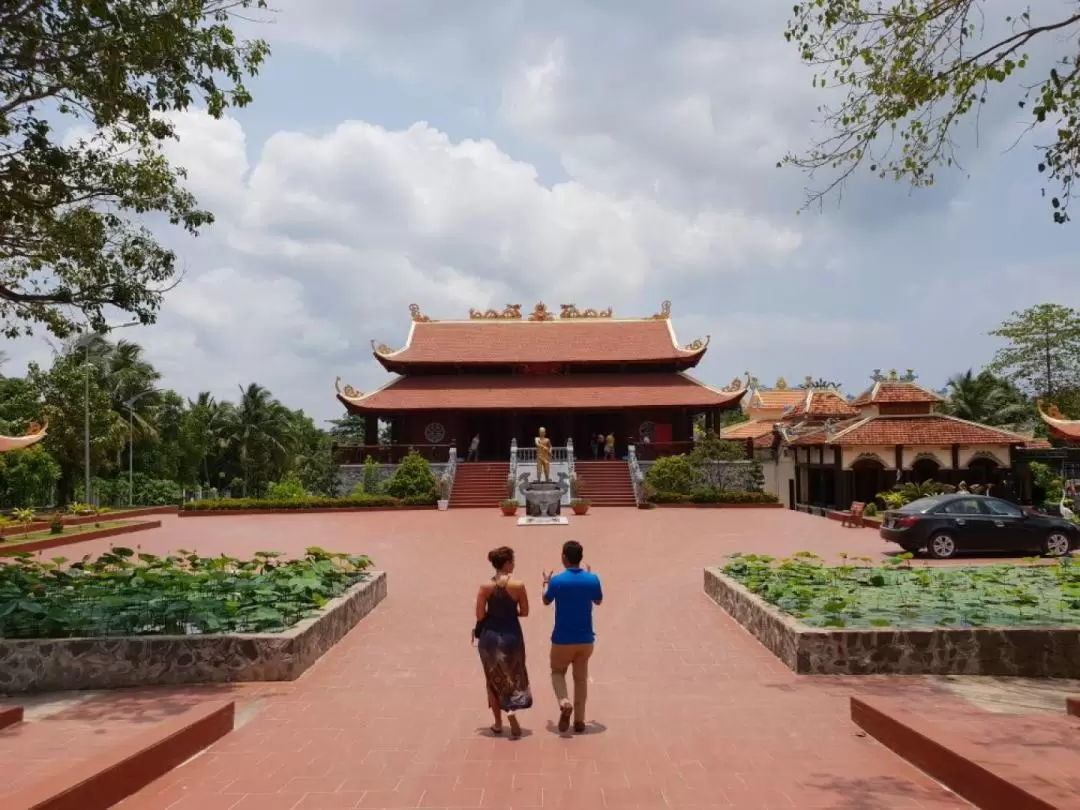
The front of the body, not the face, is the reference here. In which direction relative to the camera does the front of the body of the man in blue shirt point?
away from the camera

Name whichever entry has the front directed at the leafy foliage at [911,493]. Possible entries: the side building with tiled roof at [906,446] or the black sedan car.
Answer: the side building with tiled roof

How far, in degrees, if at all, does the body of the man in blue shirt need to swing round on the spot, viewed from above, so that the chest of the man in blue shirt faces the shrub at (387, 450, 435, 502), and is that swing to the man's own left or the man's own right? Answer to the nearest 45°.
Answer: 0° — they already face it

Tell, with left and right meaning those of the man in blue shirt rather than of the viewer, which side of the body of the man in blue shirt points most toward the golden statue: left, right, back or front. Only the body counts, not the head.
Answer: front

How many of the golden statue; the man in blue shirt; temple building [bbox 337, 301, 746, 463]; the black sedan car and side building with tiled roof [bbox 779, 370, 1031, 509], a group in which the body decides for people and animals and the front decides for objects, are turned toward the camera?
3

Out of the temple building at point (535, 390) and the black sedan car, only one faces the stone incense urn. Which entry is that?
the temple building

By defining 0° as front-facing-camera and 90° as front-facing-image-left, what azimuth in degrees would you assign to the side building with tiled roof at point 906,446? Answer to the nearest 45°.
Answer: approximately 0°

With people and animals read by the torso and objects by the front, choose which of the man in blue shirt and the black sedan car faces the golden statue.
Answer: the man in blue shirt

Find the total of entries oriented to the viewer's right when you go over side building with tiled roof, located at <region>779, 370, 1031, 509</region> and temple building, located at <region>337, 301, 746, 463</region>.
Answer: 0

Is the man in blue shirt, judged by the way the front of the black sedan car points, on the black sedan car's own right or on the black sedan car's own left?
on the black sedan car's own right

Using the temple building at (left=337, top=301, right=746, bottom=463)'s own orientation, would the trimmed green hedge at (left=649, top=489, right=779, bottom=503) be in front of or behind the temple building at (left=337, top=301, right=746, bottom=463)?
in front

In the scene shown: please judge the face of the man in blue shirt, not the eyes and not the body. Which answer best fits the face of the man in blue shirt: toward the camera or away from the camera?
away from the camera
